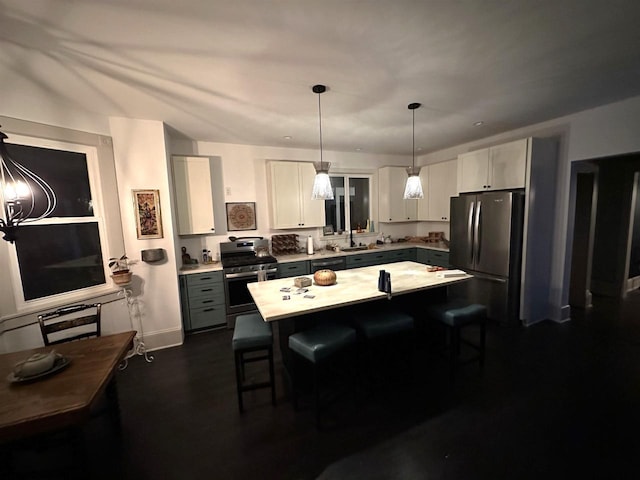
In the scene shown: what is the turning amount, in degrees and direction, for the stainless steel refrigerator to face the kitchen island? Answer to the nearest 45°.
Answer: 0° — it already faces it

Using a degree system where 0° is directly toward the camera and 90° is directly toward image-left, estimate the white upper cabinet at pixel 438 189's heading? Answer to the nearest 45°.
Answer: approximately 45°

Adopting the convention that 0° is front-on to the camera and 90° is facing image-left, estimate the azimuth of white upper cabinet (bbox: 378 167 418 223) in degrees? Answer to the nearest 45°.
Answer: approximately 315°

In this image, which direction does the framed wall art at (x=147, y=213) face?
toward the camera

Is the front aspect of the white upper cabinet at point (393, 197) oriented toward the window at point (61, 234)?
no

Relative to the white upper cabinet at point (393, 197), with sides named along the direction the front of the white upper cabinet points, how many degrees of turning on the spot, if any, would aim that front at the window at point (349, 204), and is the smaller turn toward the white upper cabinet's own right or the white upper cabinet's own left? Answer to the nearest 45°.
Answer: approximately 135° to the white upper cabinet's own right

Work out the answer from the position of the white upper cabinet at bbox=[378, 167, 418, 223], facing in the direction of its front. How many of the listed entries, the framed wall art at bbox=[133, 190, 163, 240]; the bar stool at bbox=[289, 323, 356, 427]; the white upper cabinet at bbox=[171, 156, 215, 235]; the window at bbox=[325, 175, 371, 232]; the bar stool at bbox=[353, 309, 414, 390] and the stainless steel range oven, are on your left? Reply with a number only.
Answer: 0

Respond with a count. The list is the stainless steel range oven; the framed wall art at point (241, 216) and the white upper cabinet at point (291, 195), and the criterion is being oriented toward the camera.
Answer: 3

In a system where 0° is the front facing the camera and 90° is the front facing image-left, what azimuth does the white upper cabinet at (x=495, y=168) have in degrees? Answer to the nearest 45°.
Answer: approximately 45°

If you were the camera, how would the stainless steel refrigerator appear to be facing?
facing the viewer and to the left of the viewer

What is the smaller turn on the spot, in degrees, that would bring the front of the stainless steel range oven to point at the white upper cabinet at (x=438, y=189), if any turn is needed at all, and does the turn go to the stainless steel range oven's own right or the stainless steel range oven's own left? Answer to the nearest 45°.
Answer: approximately 90° to the stainless steel range oven's own left

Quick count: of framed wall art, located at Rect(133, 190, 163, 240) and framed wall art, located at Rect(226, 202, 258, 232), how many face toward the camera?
2

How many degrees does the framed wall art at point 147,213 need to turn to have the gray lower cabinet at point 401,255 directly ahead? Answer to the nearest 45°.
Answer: approximately 90° to its left

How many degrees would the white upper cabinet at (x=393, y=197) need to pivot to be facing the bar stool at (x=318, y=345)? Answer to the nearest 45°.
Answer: approximately 45° to its right

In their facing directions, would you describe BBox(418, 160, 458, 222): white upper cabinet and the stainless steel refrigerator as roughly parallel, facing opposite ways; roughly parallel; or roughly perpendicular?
roughly parallel

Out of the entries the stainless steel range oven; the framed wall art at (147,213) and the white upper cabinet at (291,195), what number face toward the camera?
3

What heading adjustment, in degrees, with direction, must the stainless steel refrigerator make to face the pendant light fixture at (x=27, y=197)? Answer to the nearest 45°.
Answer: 0° — it already faces it
